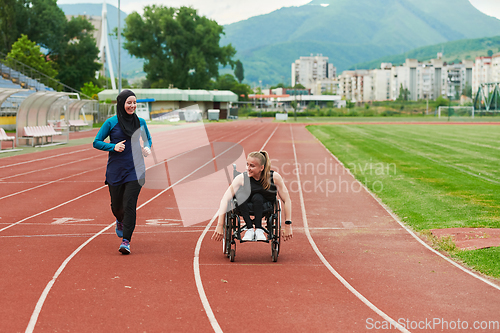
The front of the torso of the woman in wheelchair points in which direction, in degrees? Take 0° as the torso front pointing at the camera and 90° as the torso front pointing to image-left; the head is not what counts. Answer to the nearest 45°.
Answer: approximately 0°

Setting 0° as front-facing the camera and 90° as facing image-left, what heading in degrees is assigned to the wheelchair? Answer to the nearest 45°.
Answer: approximately 0°
